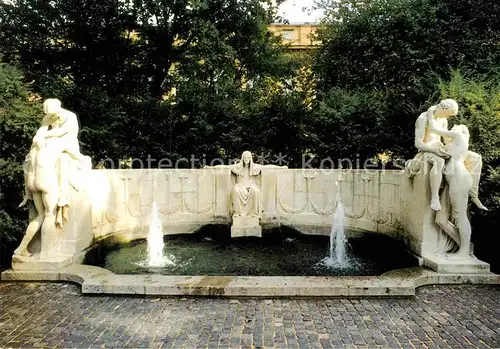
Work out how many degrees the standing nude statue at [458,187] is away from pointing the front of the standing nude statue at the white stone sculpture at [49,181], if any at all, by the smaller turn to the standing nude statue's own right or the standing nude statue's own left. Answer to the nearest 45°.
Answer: approximately 45° to the standing nude statue's own left

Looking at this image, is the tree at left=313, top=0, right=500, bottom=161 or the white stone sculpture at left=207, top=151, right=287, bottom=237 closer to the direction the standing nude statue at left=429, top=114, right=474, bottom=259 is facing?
the white stone sculpture

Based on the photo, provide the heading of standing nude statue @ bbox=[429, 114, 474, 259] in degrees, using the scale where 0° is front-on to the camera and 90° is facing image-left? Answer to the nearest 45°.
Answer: approximately 90°

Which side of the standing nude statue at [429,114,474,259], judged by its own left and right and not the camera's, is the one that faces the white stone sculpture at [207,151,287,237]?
front

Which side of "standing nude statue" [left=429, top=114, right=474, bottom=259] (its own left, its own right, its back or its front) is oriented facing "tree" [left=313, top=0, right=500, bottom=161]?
right
